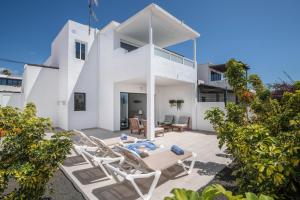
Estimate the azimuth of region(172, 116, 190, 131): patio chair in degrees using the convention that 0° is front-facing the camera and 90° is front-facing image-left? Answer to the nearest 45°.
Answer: approximately 45°

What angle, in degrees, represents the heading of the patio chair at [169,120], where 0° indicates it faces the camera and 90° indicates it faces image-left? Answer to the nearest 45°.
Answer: approximately 45°

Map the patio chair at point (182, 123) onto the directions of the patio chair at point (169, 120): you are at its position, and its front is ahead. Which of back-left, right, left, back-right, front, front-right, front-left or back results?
left

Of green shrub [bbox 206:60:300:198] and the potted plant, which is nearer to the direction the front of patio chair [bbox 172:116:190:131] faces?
the green shrub

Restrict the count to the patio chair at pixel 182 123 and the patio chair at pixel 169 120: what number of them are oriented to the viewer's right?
0

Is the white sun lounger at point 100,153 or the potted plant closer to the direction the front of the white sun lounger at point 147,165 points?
the potted plant
